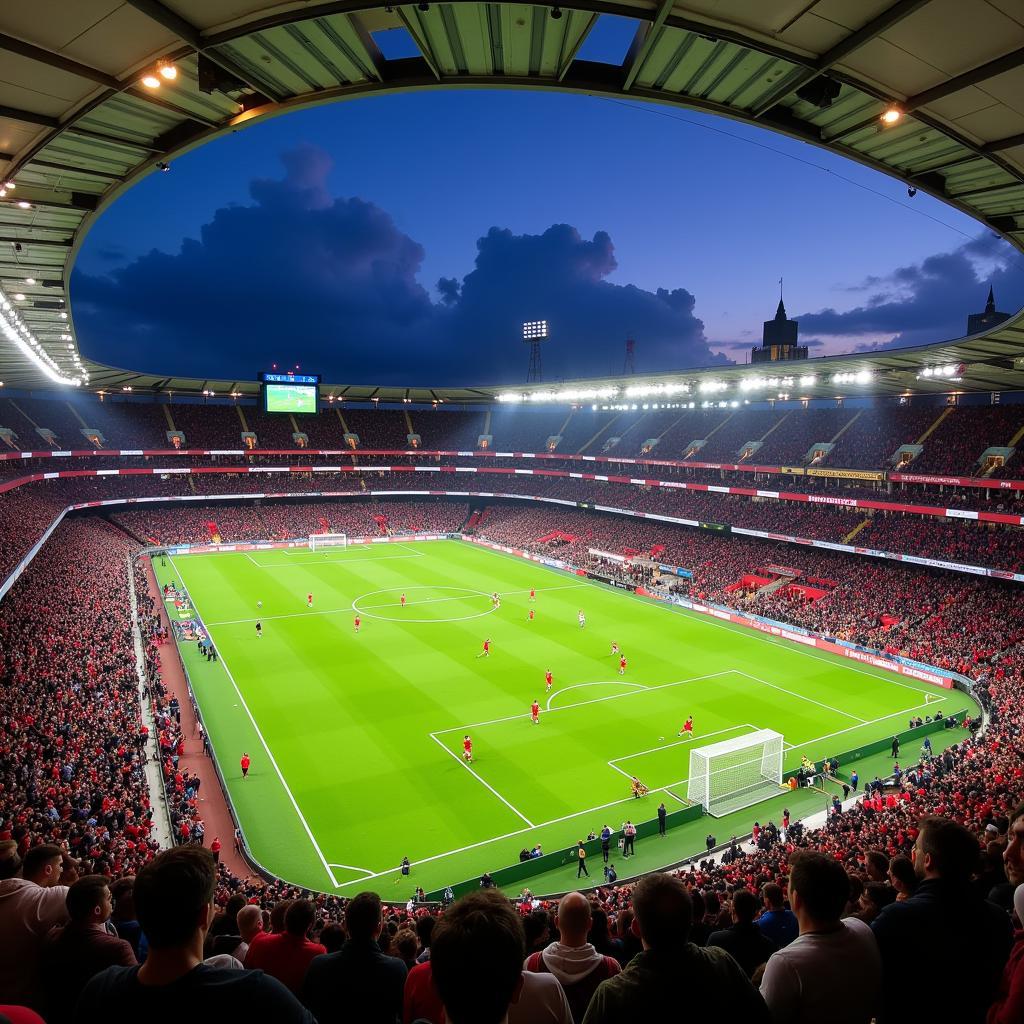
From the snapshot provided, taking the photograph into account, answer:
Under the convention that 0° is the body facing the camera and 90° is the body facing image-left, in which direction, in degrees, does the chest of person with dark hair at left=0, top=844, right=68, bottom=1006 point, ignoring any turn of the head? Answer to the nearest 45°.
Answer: approximately 225°

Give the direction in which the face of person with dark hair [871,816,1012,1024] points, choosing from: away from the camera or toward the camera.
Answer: away from the camera

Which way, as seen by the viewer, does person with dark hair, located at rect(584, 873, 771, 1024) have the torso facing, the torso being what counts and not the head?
away from the camera

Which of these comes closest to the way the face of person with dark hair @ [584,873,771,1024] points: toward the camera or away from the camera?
away from the camera

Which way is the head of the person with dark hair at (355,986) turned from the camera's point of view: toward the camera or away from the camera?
away from the camera

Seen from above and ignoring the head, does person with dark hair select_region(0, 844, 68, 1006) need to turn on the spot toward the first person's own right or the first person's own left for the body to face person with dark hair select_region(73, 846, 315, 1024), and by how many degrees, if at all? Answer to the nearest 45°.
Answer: approximately 135° to the first person's own right

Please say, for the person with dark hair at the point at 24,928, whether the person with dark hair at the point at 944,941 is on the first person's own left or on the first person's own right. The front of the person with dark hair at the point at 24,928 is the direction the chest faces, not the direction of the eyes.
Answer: on the first person's own right

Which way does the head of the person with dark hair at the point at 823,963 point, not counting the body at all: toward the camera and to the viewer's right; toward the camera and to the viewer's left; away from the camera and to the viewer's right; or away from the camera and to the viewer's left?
away from the camera and to the viewer's left

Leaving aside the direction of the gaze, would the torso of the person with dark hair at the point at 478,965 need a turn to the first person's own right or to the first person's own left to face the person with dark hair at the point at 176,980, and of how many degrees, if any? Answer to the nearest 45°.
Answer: approximately 90° to the first person's own left

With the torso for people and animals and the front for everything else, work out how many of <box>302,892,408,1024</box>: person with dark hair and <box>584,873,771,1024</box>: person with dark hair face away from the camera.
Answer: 2

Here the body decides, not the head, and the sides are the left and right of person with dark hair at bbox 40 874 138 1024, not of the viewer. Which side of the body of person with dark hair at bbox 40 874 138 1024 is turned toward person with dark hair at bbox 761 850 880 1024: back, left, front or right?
right

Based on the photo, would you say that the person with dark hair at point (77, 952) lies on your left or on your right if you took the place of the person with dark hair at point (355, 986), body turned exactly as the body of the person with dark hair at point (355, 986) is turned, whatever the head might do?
on your left

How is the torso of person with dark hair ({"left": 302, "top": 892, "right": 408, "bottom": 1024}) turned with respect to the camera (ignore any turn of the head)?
away from the camera

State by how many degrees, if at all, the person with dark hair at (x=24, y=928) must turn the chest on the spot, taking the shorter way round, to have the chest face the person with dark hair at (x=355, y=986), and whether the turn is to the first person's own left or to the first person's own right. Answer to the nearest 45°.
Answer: approximately 90° to the first person's own right

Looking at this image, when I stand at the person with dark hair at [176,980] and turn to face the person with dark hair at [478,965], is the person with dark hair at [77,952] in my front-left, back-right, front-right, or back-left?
back-left
